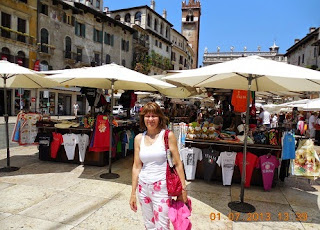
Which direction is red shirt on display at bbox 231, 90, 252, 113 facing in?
toward the camera

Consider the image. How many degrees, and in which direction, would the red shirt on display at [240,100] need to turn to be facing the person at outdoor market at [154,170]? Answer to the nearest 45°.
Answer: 0° — it already faces them

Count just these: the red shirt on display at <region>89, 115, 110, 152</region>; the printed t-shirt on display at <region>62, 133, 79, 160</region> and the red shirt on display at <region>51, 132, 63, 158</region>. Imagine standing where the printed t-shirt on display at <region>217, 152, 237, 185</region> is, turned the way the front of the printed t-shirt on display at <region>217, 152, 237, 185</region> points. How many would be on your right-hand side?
3

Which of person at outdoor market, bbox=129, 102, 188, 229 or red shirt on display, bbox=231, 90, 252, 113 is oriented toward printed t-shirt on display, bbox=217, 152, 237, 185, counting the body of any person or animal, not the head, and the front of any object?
the red shirt on display

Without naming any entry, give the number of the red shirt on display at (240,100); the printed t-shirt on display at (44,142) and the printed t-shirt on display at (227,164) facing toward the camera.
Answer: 3

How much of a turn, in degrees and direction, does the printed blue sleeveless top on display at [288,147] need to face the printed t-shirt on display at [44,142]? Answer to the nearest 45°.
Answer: approximately 90° to its right

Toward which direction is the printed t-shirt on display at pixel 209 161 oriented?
toward the camera

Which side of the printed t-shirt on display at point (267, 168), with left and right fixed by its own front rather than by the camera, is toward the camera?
front

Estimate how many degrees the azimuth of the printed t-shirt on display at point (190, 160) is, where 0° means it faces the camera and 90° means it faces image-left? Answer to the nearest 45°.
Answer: approximately 0°

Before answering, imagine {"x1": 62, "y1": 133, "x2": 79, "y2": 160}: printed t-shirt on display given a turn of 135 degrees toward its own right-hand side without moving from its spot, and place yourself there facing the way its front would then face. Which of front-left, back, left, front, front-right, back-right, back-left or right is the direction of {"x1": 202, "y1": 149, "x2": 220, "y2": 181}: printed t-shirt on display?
back

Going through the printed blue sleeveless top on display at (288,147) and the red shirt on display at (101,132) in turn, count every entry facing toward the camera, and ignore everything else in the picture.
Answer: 2

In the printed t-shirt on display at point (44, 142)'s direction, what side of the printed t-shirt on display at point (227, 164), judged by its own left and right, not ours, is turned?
right

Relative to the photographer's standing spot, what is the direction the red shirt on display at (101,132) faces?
facing the viewer

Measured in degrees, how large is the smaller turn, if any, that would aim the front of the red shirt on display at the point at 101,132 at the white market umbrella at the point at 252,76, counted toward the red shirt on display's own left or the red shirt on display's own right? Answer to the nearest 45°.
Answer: approximately 45° to the red shirt on display's own left
